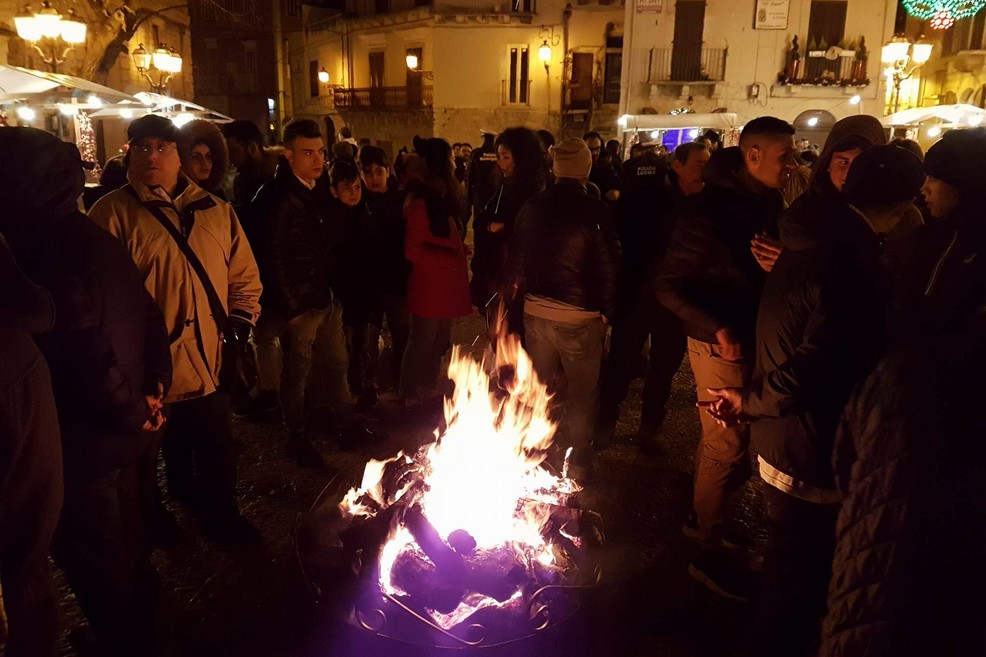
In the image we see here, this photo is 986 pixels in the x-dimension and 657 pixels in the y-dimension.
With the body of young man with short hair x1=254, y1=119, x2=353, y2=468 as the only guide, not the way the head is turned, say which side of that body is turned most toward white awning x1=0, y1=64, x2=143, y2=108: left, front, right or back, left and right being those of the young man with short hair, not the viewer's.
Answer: back

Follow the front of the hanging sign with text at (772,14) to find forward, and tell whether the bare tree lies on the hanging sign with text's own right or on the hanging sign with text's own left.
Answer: on the hanging sign with text's own right

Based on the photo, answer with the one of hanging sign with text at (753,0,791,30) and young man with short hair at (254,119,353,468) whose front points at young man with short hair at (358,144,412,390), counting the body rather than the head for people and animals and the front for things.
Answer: the hanging sign with text

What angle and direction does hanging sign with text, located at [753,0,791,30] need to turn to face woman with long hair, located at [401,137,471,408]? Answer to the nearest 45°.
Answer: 0° — it already faces them

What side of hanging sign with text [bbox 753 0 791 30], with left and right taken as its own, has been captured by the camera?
front

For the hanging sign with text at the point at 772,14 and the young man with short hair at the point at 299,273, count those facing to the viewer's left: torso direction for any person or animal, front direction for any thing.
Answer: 0

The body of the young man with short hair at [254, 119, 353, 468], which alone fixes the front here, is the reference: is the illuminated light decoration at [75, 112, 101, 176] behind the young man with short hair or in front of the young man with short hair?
behind

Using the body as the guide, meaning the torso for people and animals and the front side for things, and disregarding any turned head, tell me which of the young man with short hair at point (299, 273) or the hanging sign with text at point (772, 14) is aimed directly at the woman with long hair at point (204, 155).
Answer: the hanging sign with text

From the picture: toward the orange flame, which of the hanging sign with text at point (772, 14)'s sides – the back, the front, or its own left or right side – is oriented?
front

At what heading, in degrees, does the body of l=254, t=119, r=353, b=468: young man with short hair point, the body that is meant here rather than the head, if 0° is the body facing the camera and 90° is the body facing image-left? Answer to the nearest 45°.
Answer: approximately 315°

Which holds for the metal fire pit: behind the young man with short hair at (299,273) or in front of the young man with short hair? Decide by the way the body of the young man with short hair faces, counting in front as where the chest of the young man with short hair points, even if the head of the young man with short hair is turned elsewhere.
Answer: in front

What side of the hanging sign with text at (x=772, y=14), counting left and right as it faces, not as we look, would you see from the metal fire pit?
front

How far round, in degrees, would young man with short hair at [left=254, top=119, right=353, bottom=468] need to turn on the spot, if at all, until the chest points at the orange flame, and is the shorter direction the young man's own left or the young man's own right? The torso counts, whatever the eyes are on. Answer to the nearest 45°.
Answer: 0° — they already face it

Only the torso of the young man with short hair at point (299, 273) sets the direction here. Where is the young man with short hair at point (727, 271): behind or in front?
in front
